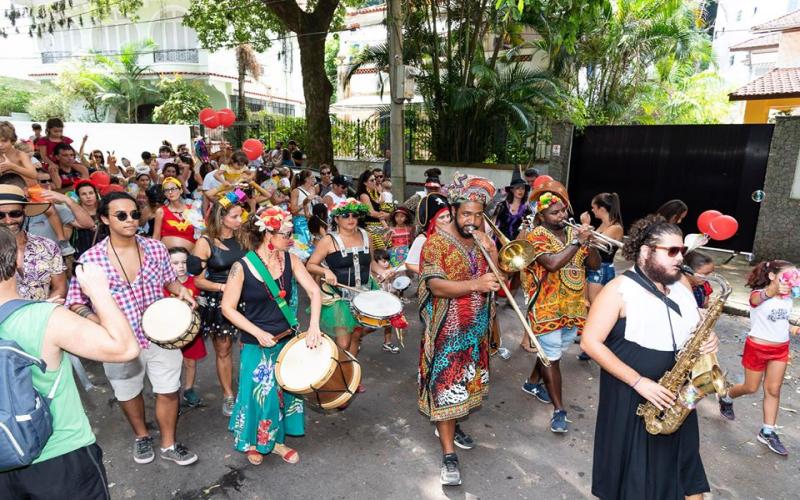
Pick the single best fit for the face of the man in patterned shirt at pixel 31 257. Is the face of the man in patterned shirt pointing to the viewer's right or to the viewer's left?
to the viewer's right

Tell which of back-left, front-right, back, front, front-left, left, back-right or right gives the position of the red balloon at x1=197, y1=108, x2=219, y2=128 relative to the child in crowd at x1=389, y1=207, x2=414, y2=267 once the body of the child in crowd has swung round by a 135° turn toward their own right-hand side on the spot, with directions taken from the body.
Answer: front

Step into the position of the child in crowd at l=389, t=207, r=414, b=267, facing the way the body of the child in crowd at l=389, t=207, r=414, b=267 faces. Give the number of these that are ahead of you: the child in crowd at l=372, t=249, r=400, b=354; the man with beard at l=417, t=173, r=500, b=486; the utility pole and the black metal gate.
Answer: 2

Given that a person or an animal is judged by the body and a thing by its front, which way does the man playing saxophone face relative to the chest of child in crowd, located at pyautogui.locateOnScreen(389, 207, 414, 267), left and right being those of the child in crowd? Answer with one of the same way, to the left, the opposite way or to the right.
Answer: the same way

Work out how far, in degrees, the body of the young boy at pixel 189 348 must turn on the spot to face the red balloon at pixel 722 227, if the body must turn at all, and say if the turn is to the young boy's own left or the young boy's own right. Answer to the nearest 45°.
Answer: approximately 90° to the young boy's own left

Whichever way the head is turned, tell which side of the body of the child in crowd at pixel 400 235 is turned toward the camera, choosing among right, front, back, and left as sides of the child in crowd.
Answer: front

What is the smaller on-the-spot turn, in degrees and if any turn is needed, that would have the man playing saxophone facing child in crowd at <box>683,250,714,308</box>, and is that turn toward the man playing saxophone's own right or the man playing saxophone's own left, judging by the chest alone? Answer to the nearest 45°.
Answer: approximately 135° to the man playing saxophone's own left

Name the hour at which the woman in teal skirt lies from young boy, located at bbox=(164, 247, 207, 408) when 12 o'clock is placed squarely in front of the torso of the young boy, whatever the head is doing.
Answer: The woman in teal skirt is roughly at 11 o'clock from the young boy.

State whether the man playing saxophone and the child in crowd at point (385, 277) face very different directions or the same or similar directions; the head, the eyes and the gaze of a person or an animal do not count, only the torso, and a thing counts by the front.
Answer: same or similar directions

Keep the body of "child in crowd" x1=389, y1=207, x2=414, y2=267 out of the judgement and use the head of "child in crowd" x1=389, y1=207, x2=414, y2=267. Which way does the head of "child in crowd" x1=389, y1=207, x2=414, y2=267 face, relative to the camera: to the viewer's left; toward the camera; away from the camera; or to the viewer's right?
toward the camera

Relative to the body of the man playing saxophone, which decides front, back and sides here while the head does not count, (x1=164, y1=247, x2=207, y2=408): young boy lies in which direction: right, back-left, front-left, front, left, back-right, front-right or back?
back-right

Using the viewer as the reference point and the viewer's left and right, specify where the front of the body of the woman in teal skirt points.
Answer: facing the viewer and to the right of the viewer

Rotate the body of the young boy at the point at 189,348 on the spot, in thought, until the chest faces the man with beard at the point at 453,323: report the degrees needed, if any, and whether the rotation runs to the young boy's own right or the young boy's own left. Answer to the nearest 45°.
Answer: approximately 45° to the young boy's own left

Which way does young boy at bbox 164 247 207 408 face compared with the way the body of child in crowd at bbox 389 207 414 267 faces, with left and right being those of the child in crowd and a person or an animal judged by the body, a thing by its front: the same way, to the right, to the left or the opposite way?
the same way

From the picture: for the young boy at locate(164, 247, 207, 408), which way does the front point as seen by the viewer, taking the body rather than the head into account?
toward the camera

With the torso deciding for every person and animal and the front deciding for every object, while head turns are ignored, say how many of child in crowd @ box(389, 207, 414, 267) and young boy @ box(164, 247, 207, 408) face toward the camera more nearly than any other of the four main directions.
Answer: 2

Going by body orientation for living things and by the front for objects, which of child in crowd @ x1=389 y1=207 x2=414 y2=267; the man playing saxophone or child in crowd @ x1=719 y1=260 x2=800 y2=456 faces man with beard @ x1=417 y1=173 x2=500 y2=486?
child in crowd @ x1=389 y1=207 x2=414 y2=267

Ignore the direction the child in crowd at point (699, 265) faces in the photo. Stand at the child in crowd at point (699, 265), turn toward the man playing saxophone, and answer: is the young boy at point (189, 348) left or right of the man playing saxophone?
right

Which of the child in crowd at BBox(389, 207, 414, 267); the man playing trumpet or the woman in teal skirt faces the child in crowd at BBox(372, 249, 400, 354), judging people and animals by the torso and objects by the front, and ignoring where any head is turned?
the child in crowd at BBox(389, 207, 414, 267)
